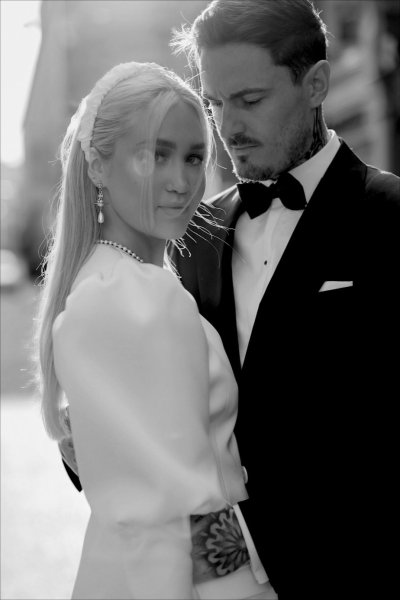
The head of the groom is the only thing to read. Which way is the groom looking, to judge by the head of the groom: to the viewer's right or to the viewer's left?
to the viewer's left

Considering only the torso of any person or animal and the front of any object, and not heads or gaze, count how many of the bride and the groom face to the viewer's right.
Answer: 1

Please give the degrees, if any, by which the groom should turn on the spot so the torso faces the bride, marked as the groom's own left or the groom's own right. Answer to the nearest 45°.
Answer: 0° — they already face them

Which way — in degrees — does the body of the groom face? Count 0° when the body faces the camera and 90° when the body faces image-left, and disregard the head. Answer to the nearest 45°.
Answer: approximately 45°

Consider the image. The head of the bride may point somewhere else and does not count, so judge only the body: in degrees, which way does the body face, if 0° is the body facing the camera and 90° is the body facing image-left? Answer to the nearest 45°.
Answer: approximately 270°

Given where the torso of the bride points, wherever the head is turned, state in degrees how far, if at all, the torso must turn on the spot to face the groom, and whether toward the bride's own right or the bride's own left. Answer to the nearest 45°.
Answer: approximately 45° to the bride's own left
